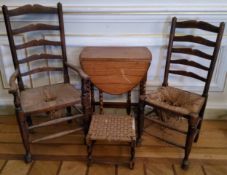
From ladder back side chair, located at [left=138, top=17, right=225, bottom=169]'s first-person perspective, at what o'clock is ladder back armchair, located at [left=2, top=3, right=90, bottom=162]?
ladder back armchair, located at [left=2, top=3, right=90, bottom=162] is roughly at 1 o'clock from ladder back side chair, located at [left=138, top=17, right=225, bottom=169].

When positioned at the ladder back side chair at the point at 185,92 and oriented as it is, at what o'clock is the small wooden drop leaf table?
The small wooden drop leaf table is roughly at 1 o'clock from the ladder back side chair.

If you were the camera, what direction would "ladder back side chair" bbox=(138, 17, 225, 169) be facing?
facing the viewer and to the left of the viewer
